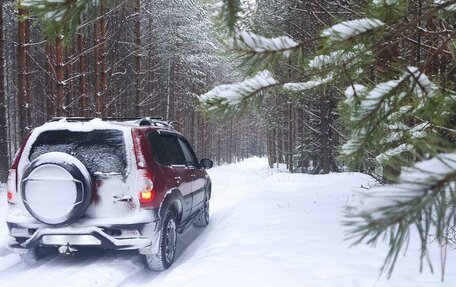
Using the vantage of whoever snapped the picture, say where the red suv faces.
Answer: facing away from the viewer and to the right of the viewer
